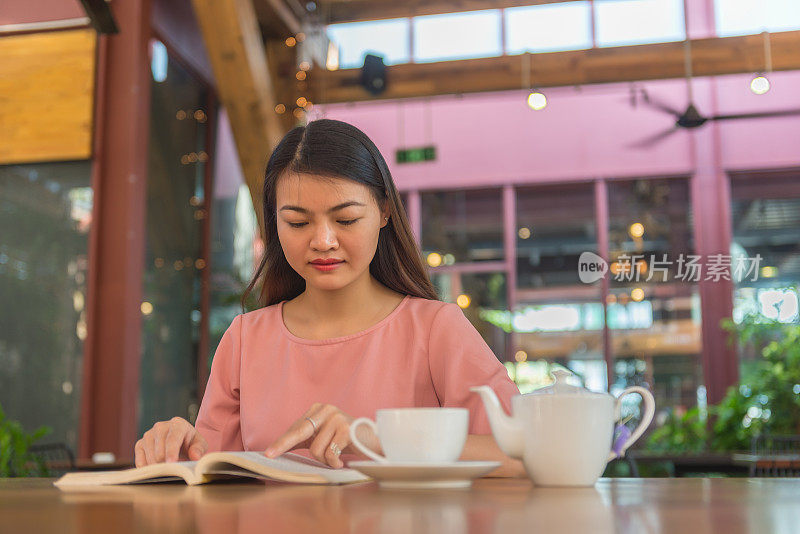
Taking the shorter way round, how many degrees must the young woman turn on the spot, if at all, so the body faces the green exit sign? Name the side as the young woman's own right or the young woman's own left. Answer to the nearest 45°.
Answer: approximately 180°

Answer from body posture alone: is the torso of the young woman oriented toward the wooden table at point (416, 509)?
yes

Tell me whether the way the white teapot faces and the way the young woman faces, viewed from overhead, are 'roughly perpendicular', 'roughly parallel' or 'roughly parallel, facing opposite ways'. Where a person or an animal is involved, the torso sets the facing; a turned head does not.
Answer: roughly perpendicular

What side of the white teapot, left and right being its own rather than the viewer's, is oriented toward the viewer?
left

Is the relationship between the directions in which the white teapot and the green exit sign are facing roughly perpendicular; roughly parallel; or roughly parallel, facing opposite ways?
roughly perpendicular

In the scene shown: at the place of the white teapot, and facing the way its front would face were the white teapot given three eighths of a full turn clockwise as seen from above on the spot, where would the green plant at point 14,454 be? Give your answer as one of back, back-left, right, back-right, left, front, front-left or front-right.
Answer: left

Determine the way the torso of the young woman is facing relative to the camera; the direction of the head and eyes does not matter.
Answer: toward the camera

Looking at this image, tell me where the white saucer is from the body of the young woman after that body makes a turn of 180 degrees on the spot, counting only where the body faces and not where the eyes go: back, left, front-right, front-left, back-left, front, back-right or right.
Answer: back

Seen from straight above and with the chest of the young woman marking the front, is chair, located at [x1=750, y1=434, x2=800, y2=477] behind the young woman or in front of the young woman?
behind

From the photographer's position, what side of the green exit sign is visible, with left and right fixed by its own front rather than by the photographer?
front

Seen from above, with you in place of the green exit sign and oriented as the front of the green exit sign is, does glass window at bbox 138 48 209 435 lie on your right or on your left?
on your right

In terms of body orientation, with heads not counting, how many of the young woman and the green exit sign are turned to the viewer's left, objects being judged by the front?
0
